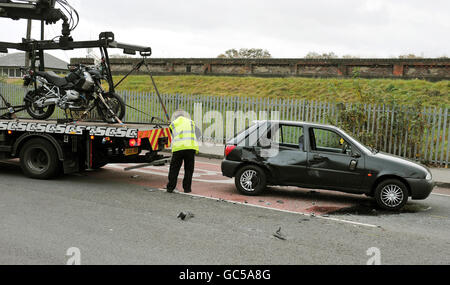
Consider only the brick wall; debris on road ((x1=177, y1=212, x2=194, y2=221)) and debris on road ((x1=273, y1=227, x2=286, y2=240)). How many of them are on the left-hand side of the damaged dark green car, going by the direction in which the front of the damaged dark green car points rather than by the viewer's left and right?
1

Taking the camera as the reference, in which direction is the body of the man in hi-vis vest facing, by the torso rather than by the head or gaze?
away from the camera

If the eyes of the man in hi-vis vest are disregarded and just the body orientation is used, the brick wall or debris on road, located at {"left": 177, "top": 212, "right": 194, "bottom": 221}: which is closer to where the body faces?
the brick wall

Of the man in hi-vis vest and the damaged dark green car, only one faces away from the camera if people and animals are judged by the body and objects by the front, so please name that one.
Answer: the man in hi-vis vest

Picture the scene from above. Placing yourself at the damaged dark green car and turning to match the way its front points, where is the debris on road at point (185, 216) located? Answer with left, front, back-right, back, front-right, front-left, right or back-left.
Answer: back-right

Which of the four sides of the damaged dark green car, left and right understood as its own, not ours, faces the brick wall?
left

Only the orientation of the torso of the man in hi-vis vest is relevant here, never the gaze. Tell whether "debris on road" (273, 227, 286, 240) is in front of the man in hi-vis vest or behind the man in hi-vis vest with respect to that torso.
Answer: behind

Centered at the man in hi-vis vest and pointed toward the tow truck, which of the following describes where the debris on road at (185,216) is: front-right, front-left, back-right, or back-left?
back-left

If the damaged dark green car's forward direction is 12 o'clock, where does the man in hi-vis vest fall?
The man in hi-vis vest is roughly at 6 o'clock from the damaged dark green car.

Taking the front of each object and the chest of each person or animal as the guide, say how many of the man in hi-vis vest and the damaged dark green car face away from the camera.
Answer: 1

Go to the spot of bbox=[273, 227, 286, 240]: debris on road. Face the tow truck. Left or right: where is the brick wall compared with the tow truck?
right

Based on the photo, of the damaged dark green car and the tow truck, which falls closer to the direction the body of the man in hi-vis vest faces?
the tow truck

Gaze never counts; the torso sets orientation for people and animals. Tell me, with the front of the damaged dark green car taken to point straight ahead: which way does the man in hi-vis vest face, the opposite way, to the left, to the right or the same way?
to the left

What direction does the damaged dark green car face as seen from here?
to the viewer's right

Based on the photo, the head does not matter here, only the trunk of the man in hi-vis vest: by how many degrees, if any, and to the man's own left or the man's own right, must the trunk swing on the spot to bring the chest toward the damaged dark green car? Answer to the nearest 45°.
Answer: approximately 90° to the man's own right
